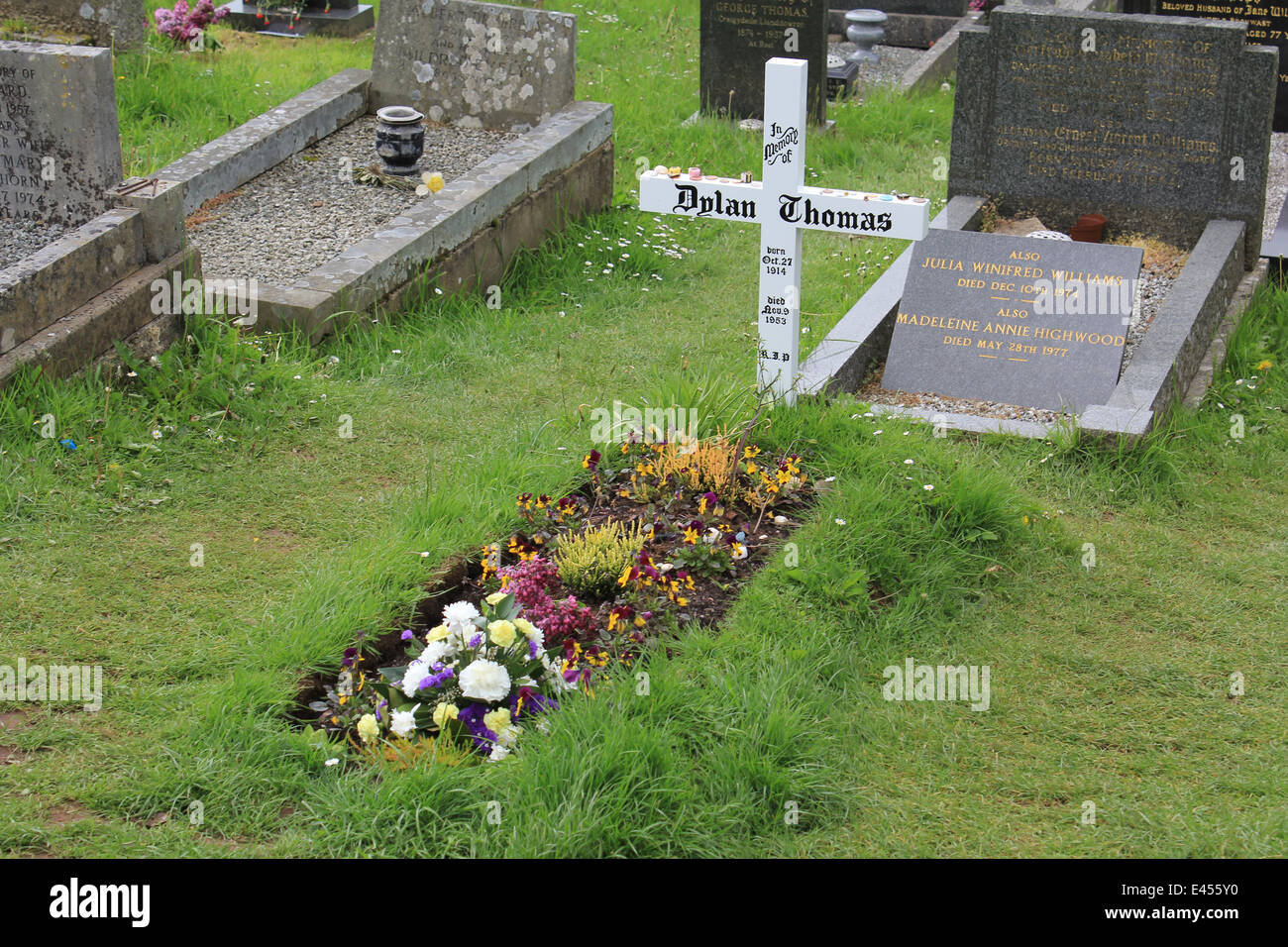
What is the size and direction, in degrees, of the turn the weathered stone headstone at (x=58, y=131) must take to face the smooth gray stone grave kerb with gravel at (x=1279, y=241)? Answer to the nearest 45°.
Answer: approximately 135° to its left

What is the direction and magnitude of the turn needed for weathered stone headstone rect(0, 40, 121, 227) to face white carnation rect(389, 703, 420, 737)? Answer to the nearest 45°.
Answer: approximately 45° to its left

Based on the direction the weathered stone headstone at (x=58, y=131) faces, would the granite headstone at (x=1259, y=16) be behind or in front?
behind

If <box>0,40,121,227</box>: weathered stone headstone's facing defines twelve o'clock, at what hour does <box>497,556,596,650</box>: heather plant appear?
The heather plant is roughly at 10 o'clock from the weathered stone headstone.

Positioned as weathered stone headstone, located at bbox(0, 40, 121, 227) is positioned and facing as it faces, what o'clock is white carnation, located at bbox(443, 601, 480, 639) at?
The white carnation is roughly at 10 o'clock from the weathered stone headstone.

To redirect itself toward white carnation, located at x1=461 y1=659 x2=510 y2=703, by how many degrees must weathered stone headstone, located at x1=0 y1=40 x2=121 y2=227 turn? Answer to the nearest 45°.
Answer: approximately 45° to its left

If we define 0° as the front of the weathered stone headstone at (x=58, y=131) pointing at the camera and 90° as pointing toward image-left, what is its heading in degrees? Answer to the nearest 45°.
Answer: approximately 45°

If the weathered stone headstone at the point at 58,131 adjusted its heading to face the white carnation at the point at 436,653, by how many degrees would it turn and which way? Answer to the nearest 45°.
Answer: approximately 45° to its left
